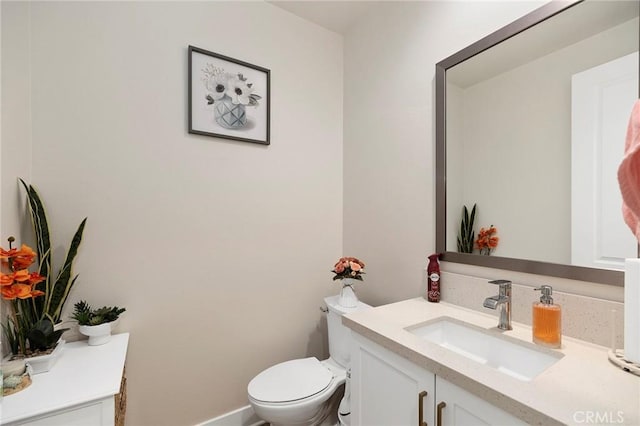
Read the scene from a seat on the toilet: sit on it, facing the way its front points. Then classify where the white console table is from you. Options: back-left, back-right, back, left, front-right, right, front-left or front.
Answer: front

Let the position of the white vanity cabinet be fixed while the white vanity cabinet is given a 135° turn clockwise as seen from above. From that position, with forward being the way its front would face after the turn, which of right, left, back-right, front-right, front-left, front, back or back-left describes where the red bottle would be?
front

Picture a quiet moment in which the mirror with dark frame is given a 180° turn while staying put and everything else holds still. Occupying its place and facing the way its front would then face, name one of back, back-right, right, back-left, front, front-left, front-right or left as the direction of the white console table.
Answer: back

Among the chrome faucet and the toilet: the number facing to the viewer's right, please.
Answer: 0

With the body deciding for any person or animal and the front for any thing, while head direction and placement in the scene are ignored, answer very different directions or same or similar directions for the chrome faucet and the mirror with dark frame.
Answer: same or similar directions

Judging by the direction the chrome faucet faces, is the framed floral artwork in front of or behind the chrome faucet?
in front

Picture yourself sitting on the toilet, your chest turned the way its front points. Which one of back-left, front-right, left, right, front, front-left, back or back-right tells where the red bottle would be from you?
back-left

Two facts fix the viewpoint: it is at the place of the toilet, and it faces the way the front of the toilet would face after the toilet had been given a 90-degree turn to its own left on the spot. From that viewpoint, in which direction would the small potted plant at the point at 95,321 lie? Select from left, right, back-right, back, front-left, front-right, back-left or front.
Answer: back-right

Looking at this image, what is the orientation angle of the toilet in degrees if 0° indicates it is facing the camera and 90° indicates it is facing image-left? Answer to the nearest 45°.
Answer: approximately 45°

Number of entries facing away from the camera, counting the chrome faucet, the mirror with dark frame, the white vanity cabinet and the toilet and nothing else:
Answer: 0

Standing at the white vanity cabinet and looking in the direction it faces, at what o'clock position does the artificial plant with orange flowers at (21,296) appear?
The artificial plant with orange flowers is roughly at 1 o'clock from the white vanity cabinet.
